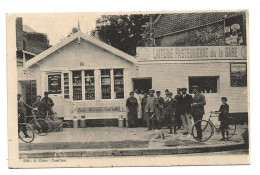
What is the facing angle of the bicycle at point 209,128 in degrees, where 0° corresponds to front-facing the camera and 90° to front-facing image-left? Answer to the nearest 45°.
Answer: approximately 90°

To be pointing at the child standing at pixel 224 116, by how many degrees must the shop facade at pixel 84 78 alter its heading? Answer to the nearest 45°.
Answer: approximately 90° to its left

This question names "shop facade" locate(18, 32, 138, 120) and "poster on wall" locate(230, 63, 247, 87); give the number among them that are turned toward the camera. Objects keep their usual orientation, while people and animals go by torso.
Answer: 2

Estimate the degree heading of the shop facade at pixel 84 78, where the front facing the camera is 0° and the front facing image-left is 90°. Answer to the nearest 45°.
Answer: approximately 0°

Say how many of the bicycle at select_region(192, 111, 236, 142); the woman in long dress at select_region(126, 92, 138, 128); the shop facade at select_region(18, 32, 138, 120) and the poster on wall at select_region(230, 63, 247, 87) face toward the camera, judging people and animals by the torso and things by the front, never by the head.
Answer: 3

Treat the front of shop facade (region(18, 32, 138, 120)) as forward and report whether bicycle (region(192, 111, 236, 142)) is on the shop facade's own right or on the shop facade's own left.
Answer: on the shop facade's own left

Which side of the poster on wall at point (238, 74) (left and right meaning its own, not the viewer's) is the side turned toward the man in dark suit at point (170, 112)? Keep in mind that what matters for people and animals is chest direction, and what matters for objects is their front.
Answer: right
